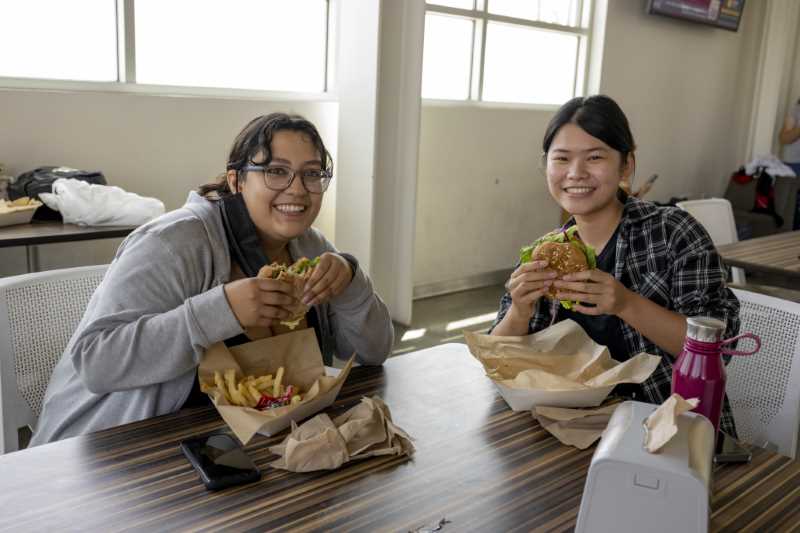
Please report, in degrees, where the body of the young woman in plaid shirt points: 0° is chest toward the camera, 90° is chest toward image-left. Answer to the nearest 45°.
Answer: approximately 45°

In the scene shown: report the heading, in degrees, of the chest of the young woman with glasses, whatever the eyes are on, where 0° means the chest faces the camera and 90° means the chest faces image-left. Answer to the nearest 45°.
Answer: approximately 315°

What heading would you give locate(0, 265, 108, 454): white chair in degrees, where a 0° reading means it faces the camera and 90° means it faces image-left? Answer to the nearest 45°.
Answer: approximately 315°

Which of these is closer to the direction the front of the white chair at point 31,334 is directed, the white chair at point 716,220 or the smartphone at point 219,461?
the smartphone

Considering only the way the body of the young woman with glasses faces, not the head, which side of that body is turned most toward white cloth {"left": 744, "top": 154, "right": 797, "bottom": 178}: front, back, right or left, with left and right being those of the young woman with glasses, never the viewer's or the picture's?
left
